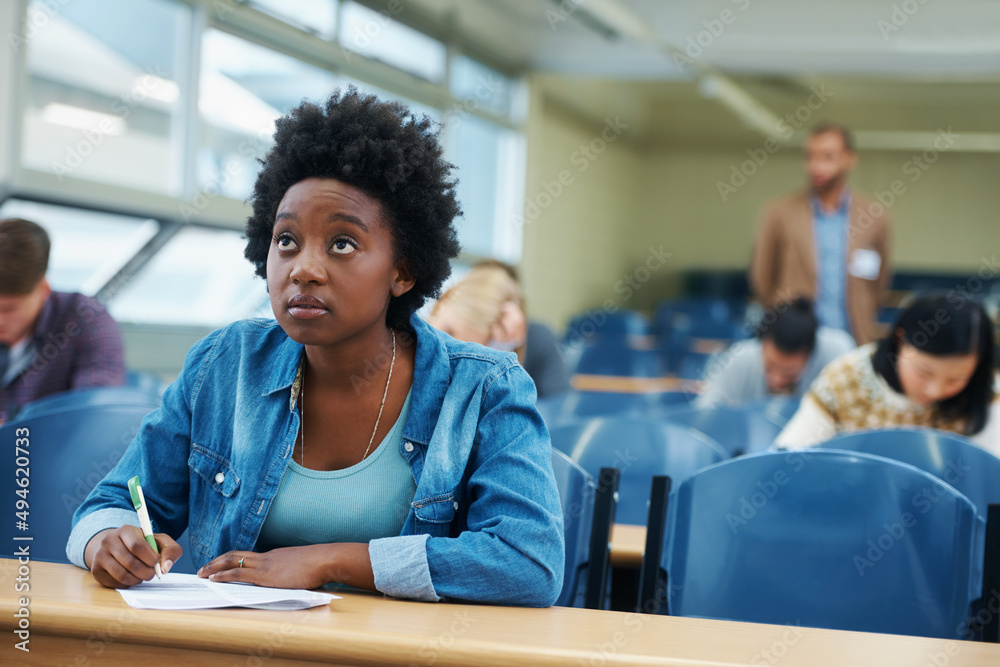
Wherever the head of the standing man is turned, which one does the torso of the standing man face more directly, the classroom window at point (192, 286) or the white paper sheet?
the white paper sheet

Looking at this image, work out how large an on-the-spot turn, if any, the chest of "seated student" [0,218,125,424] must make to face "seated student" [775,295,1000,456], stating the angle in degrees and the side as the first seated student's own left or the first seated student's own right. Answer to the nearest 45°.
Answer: approximately 90° to the first seated student's own left

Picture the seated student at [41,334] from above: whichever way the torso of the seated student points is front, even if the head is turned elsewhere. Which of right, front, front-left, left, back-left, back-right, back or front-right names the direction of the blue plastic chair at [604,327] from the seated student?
back

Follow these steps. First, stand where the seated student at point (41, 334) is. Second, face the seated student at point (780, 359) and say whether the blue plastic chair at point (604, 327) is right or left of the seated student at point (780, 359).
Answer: left

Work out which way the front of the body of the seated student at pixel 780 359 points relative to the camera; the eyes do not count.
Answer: toward the camera

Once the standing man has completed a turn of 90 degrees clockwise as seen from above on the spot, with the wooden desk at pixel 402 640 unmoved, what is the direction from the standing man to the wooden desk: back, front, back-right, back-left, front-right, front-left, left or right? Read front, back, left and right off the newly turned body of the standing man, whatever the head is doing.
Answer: left

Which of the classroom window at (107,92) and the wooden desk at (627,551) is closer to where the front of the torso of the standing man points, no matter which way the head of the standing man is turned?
the wooden desk

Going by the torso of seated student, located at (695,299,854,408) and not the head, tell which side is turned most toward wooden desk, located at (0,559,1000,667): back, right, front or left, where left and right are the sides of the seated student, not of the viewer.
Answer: front

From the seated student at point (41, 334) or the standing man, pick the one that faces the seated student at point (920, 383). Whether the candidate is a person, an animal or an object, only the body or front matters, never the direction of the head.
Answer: the standing man

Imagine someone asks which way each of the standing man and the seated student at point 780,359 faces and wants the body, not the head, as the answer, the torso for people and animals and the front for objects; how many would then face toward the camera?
2

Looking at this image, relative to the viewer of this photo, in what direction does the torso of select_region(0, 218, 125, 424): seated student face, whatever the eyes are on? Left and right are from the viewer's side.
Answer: facing the viewer and to the left of the viewer

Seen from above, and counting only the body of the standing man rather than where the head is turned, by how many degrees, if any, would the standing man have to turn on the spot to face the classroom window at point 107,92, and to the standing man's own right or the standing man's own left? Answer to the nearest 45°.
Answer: approximately 90° to the standing man's own right

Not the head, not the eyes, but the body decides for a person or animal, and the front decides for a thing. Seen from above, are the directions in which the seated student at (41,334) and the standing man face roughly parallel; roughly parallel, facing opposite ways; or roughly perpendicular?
roughly parallel

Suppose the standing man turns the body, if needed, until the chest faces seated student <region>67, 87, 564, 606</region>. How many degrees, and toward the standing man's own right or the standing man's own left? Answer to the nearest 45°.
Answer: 0° — they already face them

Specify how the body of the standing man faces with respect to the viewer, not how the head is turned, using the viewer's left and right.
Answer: facing the viewer

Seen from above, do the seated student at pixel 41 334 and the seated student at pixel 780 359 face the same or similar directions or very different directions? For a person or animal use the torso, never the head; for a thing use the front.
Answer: same or similar directions

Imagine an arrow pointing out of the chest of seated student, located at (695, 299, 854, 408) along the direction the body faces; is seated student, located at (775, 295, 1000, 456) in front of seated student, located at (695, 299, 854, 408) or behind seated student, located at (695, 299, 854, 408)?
in front
